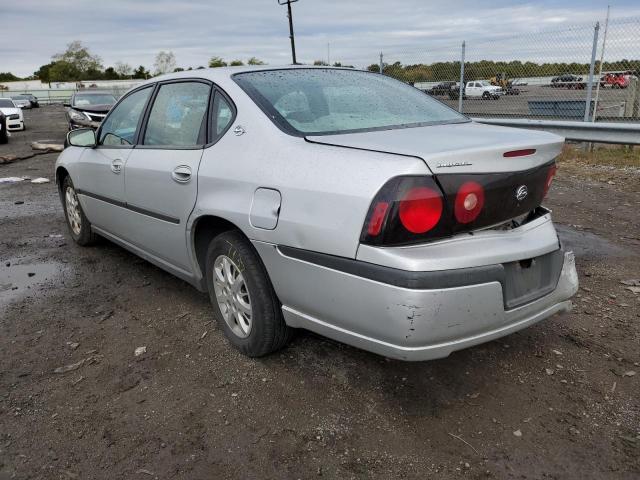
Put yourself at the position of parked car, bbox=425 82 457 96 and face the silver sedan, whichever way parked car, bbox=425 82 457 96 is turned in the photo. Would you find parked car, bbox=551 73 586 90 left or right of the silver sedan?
left

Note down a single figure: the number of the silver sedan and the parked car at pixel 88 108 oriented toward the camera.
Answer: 1

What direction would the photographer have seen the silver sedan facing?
facing away from the viewer and to the left of the viewer

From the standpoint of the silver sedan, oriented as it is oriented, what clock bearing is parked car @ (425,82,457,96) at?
The parked car is roughly at 2 o'clock from the silver sedan.

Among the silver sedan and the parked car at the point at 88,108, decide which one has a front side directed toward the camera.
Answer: the parked car

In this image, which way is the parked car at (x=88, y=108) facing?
toward the camera

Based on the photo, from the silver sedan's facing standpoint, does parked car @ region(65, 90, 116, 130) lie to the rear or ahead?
ahead

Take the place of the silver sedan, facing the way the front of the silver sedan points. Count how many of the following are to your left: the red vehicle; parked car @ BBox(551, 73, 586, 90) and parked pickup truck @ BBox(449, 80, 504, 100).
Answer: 0

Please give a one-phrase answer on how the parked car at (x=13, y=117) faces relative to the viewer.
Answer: facing the viewer and to the right of the viewer

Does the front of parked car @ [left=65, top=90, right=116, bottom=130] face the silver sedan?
yes

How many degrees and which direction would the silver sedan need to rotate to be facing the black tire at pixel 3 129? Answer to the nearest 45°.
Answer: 0° — it already faces it

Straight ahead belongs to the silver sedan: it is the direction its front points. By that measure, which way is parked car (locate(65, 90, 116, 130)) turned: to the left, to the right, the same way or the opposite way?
the opposite way

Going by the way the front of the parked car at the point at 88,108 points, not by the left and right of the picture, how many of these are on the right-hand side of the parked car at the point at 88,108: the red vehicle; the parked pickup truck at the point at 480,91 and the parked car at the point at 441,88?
0
